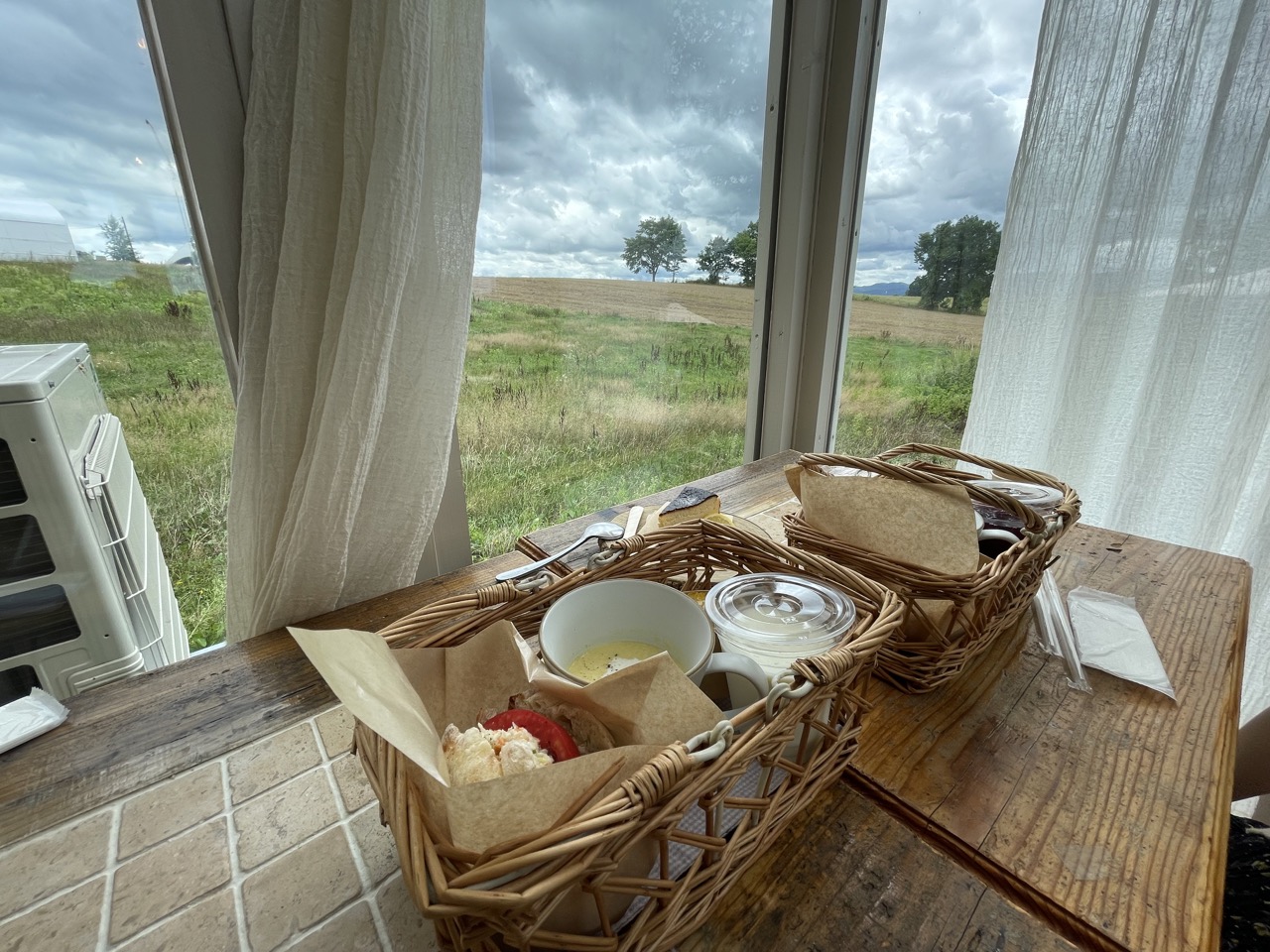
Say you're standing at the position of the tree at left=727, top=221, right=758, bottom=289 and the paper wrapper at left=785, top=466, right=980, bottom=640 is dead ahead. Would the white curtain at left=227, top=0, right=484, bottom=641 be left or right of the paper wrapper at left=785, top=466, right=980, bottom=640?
right

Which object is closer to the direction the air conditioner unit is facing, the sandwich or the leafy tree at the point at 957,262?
the leafy tree
